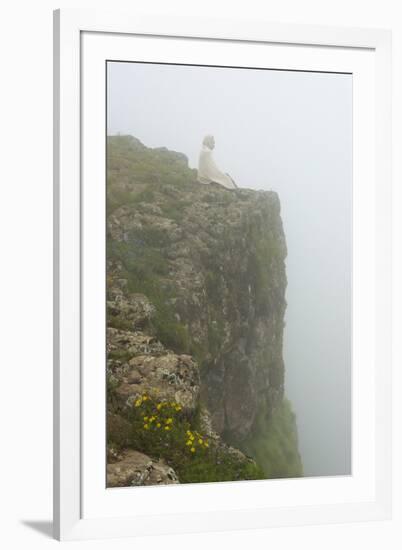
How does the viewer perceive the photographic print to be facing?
facing the viewer and to the right of the viewer
